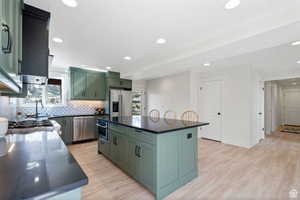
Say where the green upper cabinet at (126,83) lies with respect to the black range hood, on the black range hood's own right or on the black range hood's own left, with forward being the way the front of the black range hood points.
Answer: on the black range hood's own left

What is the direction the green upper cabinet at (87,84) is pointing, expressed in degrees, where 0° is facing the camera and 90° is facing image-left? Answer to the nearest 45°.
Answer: approximately 315°

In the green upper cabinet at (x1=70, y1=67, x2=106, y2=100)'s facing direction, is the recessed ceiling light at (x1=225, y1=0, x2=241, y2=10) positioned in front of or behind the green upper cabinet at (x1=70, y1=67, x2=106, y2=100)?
in front

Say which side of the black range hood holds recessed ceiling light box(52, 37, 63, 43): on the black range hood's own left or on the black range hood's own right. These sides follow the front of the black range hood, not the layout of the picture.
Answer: on the black range hood's own left

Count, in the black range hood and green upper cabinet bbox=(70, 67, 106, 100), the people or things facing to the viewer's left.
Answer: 0

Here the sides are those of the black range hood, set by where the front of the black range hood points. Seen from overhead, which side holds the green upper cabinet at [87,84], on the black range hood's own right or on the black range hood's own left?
on the black range hood's own left

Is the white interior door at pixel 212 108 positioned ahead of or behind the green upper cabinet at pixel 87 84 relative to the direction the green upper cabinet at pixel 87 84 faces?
ahead

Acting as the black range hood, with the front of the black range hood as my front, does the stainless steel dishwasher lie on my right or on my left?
on my left

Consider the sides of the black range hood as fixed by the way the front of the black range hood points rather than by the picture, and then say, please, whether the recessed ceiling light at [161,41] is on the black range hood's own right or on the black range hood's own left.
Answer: on the black range hood's own left

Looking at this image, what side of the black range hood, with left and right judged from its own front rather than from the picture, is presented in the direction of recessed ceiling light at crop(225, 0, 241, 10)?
front
